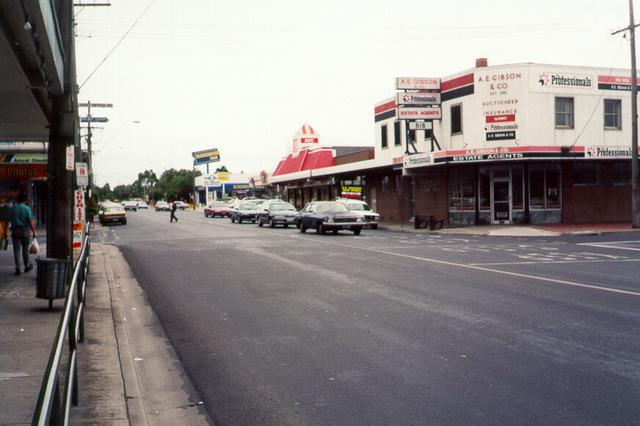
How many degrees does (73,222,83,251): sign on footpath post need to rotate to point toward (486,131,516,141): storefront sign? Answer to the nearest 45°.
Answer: approximately 135° to its left

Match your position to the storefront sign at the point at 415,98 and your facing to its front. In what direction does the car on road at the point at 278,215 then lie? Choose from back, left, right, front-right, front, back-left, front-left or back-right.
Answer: right

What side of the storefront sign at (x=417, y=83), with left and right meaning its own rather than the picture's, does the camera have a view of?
front

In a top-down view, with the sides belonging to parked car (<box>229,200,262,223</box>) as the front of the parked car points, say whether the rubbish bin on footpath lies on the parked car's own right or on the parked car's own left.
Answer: on the parked car's own right

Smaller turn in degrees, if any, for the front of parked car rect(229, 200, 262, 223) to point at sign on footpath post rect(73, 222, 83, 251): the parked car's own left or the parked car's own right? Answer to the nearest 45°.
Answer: approximately 45° to the parked car's own right

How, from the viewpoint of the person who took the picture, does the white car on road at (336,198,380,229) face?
facing the viewer and to the right of the viewer

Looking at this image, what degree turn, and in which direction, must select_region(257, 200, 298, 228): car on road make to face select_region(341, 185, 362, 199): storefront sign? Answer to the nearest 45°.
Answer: approximately 90° to its left

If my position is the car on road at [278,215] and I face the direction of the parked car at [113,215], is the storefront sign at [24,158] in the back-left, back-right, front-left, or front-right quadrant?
front-left

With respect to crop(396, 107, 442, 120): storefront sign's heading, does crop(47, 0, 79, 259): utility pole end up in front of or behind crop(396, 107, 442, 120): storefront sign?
in front

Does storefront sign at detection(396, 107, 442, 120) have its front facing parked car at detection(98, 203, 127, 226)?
no

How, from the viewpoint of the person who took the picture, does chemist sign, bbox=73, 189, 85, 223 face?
facing the viewer

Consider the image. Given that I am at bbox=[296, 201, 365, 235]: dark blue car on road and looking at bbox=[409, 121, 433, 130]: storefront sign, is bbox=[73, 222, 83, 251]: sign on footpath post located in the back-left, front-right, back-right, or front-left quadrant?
back-right

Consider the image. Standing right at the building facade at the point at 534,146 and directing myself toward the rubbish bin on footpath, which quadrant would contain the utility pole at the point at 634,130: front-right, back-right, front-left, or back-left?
front-left

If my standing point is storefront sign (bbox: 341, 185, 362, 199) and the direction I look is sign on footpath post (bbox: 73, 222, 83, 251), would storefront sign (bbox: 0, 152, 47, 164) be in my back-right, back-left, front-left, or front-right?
front-right

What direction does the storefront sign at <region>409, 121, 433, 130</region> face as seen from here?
toward the camera

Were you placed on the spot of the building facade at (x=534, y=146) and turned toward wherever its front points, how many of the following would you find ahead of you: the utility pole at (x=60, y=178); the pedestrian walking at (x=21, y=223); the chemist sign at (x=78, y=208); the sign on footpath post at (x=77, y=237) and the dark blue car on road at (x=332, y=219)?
5

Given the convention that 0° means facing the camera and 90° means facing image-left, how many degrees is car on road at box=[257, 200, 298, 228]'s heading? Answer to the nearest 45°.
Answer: approximately 315°

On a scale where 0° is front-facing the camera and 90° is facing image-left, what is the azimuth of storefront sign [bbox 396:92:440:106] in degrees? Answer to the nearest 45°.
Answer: approximately 0°
